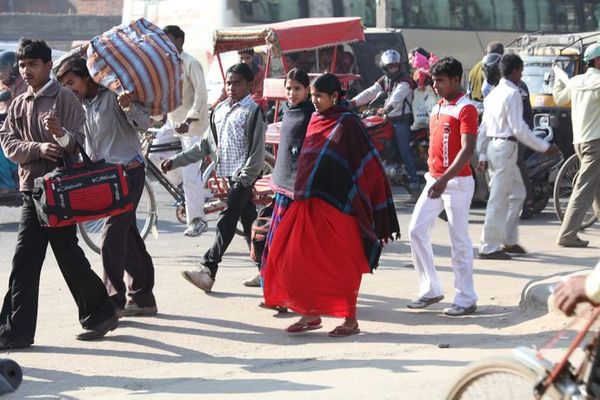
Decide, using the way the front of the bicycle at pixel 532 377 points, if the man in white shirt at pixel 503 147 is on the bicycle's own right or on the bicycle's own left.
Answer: on the bicycle's own right

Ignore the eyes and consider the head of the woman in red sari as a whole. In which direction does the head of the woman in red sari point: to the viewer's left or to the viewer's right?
to the viewer's left

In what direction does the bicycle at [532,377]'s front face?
to the viewer's left

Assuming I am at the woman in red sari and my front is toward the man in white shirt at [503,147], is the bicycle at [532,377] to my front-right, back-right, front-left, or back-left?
back-right

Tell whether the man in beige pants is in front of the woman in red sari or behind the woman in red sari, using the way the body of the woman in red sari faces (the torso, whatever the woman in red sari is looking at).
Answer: behind
